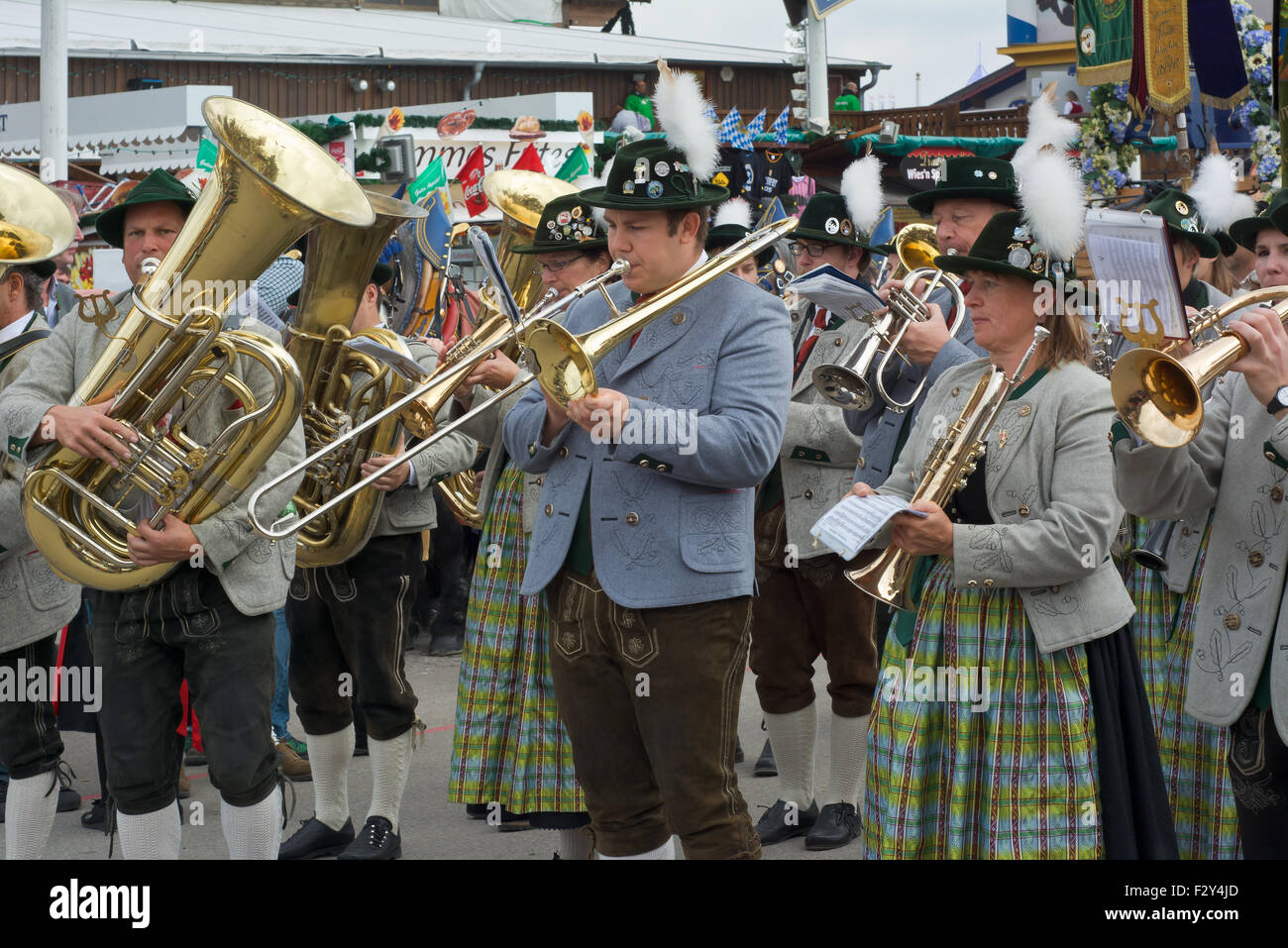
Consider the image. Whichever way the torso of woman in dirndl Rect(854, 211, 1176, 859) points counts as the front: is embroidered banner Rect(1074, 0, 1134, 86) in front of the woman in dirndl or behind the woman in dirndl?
behind

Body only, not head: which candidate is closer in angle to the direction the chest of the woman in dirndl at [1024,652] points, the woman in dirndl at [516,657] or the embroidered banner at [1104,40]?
the woman in dirndl

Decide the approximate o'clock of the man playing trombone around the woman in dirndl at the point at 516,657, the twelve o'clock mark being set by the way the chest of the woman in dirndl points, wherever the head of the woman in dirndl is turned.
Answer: The man playing trombone is roughly at 10 o'clock from the woman in dirndl.

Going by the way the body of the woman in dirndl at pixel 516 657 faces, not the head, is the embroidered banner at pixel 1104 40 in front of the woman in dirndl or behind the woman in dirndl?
behind

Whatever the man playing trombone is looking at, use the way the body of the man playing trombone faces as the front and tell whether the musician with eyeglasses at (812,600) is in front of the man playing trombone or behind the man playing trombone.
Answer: behind

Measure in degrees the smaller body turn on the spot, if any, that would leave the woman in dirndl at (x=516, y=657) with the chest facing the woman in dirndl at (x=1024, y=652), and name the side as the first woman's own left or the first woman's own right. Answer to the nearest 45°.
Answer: approximately 90° to the first woman's own left

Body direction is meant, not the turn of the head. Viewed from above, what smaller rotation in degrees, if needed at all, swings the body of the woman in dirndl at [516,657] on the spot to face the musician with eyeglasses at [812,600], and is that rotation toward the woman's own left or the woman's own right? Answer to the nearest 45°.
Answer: approximately 135° to the woman's own left

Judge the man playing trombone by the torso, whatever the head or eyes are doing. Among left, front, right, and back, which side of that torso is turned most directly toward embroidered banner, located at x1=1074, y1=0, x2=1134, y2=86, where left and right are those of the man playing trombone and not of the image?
back

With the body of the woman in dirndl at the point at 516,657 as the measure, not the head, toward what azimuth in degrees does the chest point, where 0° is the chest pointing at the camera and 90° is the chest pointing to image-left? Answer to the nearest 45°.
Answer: approximately 45°

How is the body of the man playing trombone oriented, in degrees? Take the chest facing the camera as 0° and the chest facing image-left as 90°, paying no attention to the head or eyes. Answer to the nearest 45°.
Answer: approximately 45°

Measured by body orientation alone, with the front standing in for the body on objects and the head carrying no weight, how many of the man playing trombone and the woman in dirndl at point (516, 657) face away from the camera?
0
